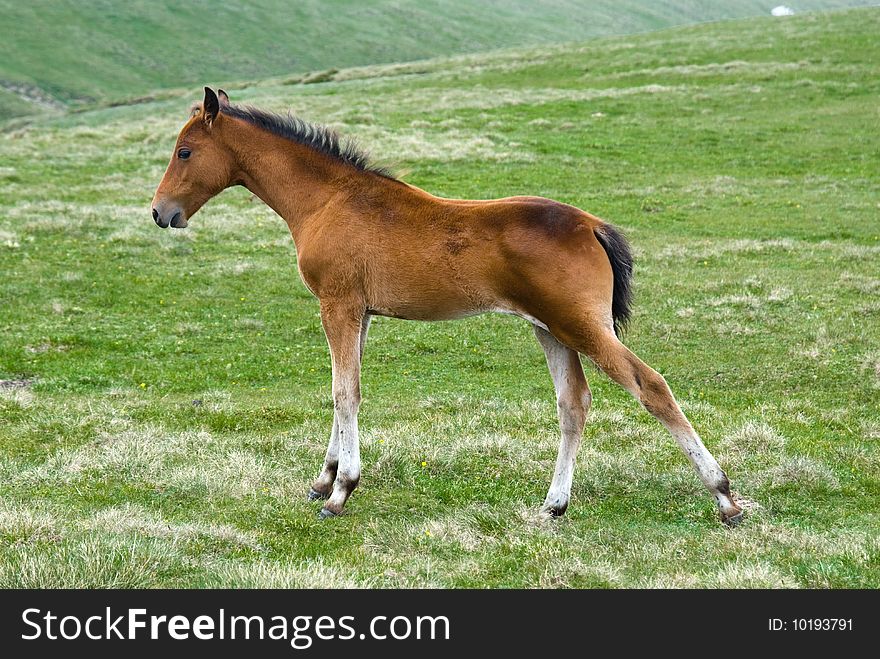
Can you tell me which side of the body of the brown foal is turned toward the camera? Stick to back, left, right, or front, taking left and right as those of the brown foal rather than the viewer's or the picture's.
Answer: left
